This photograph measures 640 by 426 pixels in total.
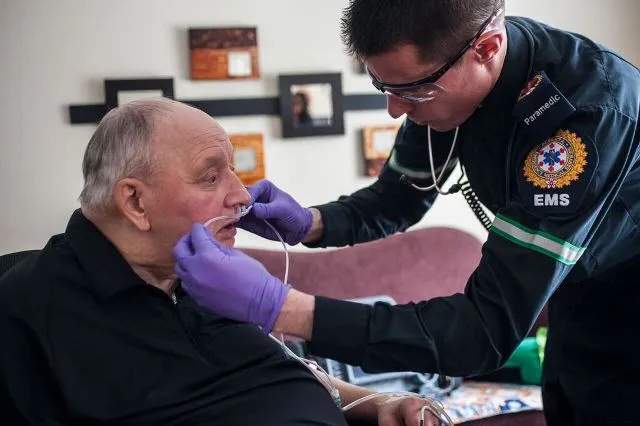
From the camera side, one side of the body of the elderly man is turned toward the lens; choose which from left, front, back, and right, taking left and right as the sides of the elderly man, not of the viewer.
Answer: right

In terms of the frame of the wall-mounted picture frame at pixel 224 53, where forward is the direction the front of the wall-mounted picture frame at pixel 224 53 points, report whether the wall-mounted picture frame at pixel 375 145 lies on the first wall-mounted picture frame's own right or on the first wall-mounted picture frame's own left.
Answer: on the first wall-mounted picture frame's own left

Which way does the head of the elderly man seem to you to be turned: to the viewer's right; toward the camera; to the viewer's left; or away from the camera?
to the viewer's right

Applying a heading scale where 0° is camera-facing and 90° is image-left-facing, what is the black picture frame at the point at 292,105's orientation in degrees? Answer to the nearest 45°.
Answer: approximately 0°

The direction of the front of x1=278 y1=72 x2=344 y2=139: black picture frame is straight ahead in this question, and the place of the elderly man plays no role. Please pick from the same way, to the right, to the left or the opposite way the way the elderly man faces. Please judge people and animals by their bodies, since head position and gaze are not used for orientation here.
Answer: to the left

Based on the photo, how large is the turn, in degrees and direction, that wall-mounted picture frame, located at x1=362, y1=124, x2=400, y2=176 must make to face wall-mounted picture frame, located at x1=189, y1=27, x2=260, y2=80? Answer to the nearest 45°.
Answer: approximately 90° to its right

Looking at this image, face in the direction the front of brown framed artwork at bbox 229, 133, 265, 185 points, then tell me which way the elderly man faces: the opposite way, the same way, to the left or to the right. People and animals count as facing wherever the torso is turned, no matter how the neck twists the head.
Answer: to the left
